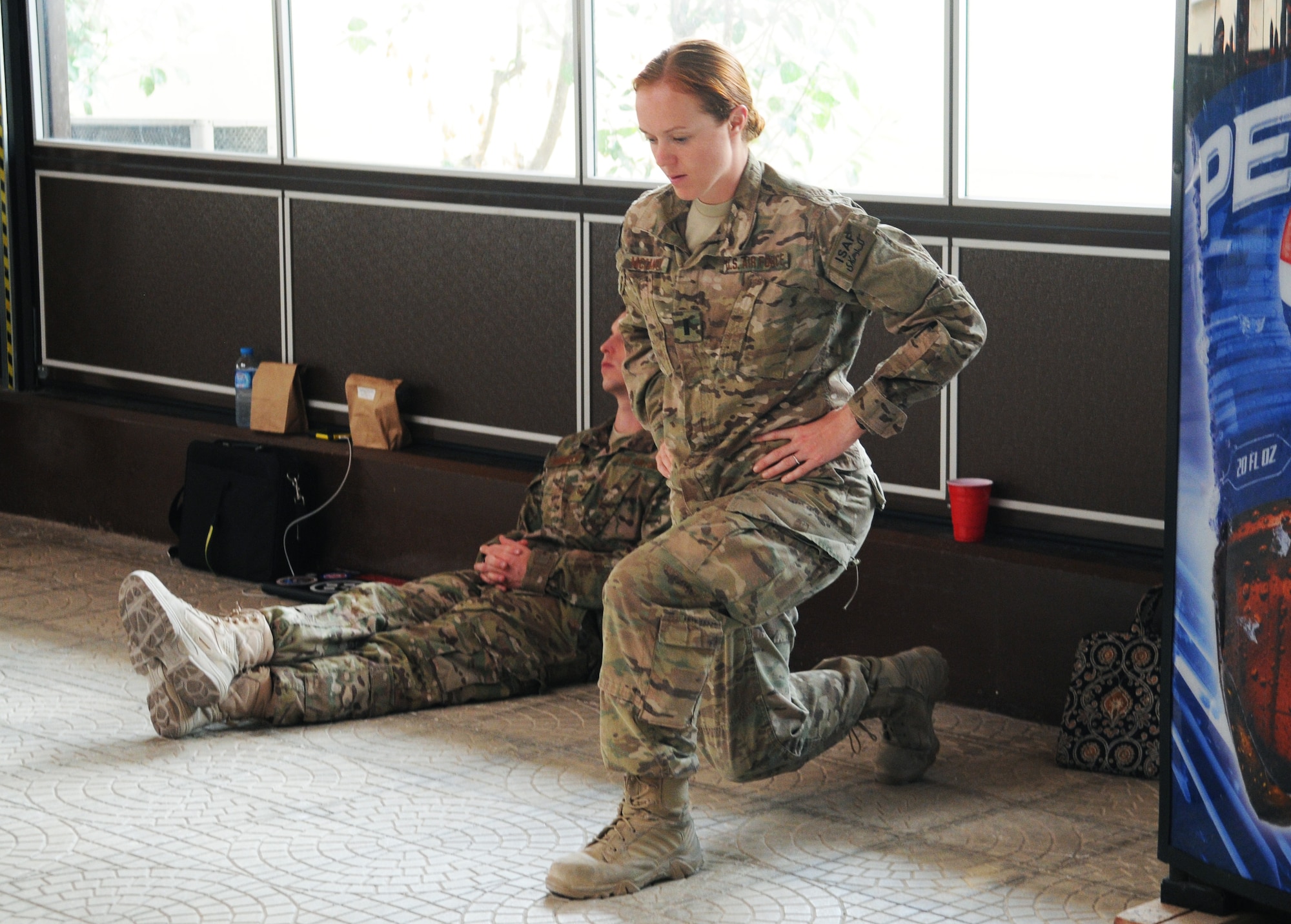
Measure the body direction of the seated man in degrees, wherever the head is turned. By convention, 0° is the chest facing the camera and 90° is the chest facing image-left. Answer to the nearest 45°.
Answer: approximately 45°

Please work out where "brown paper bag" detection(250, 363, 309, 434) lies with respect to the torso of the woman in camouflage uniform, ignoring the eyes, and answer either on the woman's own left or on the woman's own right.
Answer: on the woman's own right

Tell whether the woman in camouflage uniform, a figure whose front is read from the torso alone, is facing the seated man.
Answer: no

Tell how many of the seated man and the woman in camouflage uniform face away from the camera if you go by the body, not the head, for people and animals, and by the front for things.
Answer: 0

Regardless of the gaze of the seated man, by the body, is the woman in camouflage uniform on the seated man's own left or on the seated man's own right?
on the seated man's own left

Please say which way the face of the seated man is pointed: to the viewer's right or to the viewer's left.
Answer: to the viewer's left

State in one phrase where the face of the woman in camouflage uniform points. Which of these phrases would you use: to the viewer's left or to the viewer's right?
to the viewer's left

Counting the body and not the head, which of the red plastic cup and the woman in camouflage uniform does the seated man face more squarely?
the woman in camouflage uniform

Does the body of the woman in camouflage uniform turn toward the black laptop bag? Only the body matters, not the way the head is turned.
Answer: no

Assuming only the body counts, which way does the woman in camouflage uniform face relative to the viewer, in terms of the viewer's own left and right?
facing the viewer and to the left of the viewer

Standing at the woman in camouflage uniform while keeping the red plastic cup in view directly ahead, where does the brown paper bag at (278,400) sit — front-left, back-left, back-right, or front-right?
front-left

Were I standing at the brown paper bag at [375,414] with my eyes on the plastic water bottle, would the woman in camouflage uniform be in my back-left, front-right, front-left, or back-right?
back-left
